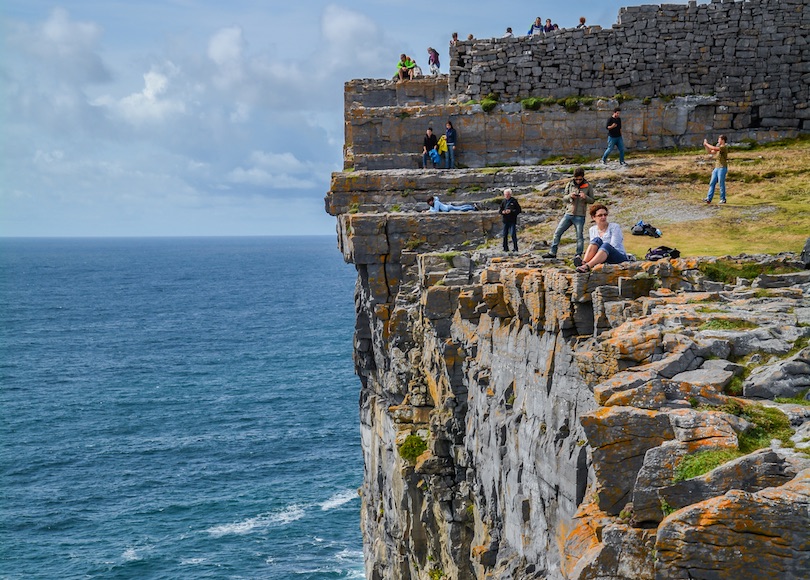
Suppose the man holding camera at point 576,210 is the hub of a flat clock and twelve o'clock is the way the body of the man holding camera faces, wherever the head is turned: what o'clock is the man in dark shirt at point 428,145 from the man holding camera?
The man in dark shirt is roughly at 5 o'clock from the man holding camera.

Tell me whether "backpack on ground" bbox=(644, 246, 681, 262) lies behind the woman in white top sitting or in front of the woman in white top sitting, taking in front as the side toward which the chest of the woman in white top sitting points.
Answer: behind

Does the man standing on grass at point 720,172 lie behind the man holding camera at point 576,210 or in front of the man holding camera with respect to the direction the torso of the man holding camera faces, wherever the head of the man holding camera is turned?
behind

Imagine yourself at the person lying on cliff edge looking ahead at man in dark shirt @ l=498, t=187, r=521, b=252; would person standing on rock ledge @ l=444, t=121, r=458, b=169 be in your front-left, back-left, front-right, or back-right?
back-left

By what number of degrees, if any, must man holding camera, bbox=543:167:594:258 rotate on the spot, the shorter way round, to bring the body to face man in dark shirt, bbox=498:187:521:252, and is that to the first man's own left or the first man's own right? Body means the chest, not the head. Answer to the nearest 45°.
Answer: approximately 135° to the first man's own right

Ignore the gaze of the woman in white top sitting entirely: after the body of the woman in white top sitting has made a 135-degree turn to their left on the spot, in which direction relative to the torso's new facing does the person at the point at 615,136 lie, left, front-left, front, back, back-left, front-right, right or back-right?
left

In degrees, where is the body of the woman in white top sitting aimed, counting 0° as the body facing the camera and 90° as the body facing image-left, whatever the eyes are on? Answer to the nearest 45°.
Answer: approximately 45°

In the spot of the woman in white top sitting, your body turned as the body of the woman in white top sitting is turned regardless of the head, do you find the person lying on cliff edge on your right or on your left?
on your right

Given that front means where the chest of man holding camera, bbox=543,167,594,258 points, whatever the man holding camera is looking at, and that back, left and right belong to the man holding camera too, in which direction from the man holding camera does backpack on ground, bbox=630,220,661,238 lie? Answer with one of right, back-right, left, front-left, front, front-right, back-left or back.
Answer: back-left

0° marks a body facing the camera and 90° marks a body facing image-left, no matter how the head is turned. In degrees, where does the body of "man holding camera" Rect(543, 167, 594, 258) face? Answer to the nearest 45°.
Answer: approximately 0°

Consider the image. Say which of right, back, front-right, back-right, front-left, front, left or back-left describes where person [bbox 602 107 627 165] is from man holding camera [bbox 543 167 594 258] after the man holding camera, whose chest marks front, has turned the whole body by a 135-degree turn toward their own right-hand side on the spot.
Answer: front-right

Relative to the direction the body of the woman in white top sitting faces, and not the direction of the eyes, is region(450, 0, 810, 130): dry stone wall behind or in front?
behind
